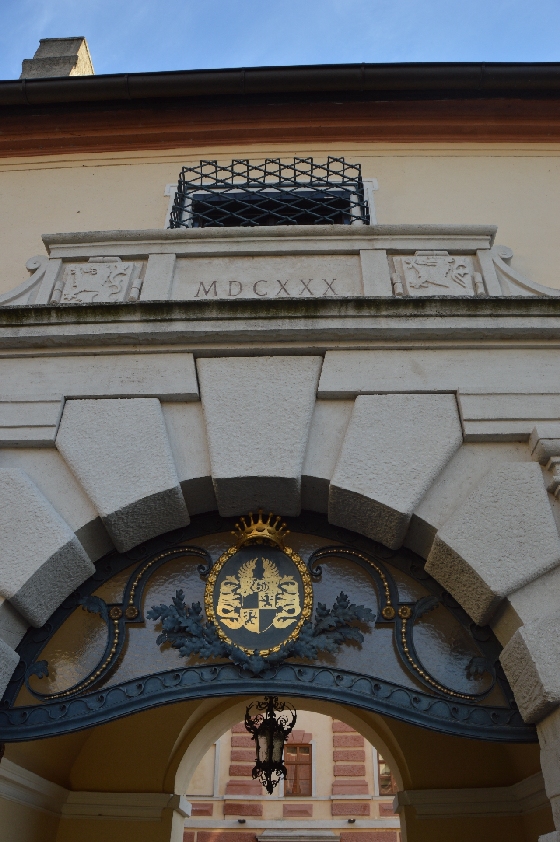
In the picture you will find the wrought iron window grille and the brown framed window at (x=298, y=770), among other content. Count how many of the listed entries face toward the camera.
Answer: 2

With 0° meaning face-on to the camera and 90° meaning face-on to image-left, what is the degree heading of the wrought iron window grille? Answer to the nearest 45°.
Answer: approximately 0°

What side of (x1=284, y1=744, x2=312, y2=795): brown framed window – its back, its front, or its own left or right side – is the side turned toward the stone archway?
front

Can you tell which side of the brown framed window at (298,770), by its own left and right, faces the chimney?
front

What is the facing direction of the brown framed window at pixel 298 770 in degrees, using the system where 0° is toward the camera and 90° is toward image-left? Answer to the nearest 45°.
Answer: approximately 0°

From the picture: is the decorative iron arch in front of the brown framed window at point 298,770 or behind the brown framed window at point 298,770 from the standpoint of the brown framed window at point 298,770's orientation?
in front

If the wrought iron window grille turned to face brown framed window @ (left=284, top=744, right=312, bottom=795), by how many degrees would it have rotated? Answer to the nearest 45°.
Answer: approximately 180°
